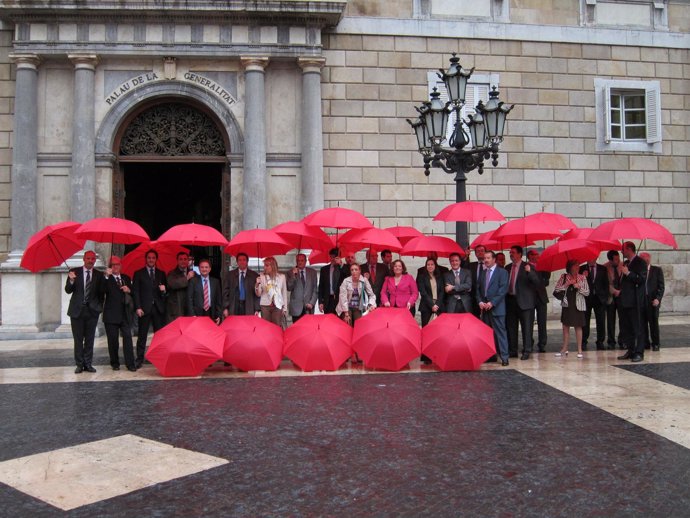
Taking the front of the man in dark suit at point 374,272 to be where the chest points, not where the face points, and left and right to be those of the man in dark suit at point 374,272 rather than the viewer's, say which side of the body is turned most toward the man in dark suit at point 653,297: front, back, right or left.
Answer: left

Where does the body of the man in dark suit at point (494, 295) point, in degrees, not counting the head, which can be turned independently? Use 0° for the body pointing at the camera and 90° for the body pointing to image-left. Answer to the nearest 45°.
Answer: approximately 45°

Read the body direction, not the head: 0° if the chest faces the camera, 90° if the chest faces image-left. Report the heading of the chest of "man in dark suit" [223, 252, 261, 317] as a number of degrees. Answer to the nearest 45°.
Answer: approximately 0°

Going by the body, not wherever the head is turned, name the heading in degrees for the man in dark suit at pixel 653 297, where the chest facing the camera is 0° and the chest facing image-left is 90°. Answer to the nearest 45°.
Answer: approximately 45°

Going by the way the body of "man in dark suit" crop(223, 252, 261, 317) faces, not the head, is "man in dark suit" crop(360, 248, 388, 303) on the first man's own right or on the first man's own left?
on the first man's own left

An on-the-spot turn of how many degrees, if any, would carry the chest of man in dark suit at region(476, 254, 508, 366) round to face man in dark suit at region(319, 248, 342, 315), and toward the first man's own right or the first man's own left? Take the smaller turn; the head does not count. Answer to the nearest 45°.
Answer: approximately 45° to the first man's own right

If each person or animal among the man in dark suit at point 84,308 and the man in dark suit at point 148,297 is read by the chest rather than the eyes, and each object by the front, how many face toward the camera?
2

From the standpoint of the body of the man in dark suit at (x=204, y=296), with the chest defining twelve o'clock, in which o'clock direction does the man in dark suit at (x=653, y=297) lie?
the man in dark suit at (x=653, y=297) is roughly at 9 o'clock from the man in dark suit at (x=204, y=296).

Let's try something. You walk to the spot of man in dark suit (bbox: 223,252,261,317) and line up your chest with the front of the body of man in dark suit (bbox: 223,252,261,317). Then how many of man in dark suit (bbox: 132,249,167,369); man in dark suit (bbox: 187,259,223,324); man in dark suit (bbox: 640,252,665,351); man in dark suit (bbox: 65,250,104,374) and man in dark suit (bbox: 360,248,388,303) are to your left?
2

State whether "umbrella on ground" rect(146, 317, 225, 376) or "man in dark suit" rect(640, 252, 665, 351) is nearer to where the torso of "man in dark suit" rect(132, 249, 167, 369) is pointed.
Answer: the umbrella on ground

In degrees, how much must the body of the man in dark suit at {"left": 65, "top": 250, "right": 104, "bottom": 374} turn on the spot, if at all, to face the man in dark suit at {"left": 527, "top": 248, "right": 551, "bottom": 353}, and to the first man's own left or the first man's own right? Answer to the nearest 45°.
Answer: approximately 90° to the first man's own left

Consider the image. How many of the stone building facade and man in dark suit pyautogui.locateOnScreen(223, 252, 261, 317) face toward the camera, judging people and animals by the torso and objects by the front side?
2

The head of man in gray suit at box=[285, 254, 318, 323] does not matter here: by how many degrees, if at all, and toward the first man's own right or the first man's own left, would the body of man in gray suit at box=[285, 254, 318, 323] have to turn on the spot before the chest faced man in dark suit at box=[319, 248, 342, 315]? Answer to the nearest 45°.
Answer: approximately 90° to the first man's own left

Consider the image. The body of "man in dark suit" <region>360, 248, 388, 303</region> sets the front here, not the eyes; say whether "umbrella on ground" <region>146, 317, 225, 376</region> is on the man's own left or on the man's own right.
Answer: on the man's own right

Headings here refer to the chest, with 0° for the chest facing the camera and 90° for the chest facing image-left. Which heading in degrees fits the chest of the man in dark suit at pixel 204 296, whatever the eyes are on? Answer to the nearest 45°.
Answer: approximately 0°

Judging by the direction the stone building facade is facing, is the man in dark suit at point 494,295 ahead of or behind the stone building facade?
ahead

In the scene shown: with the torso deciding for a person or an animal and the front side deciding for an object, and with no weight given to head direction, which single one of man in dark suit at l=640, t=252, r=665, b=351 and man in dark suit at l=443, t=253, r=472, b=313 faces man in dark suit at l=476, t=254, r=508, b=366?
man in dark suit at l=640, t=252, r=665, b=351
